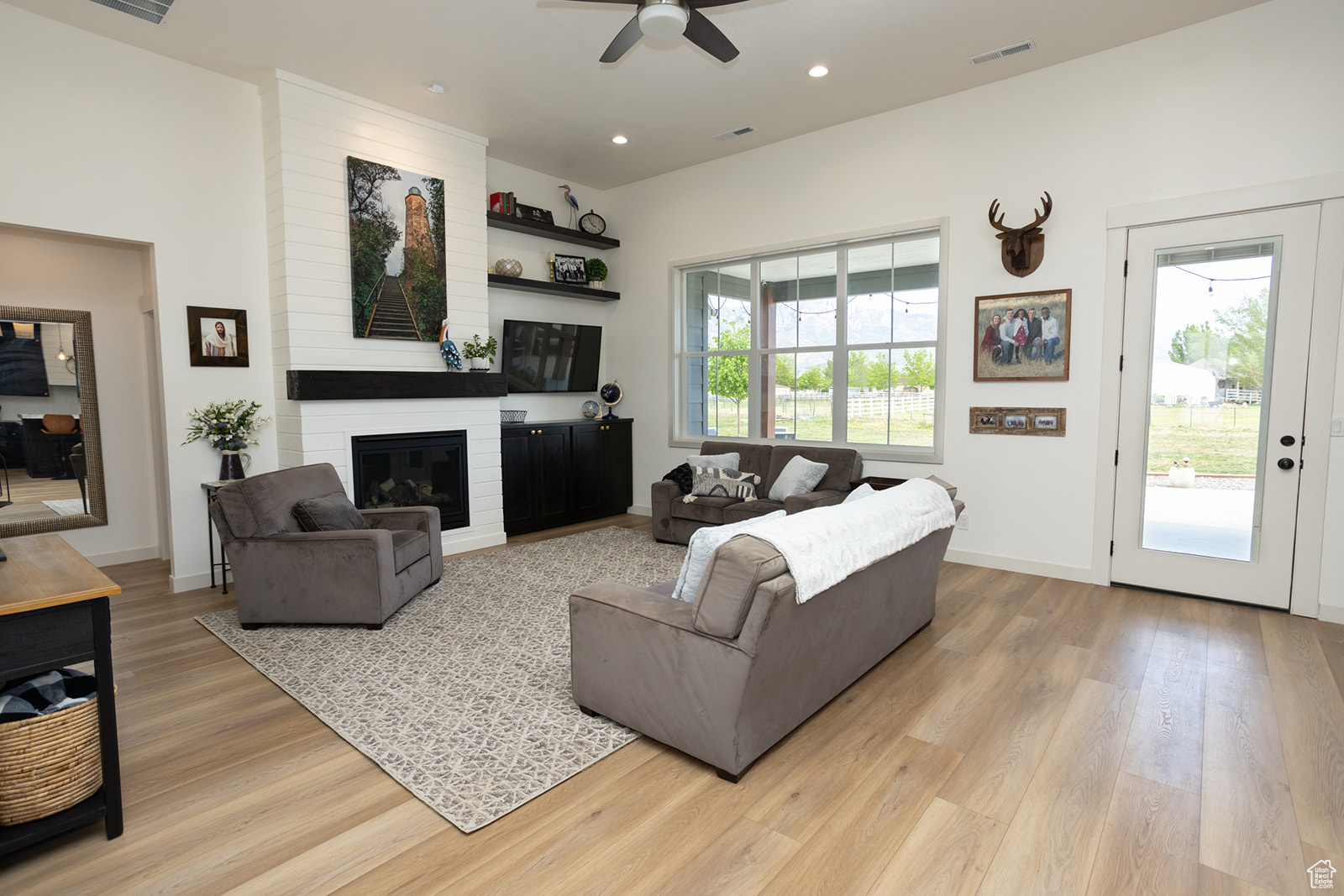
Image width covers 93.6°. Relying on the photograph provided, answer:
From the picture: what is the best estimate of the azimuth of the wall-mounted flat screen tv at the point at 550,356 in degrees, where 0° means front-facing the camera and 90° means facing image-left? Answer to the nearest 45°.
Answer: approximately 315°

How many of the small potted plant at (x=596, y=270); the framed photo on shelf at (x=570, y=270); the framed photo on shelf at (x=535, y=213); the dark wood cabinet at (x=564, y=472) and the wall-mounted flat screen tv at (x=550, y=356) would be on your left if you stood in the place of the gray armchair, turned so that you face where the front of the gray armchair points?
5

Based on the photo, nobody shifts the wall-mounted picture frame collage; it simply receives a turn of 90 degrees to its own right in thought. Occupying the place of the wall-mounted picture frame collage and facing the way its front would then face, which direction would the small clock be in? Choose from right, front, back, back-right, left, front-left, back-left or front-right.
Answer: front

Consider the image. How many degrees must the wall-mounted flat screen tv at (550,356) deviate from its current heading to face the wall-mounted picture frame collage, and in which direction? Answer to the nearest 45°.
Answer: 0° — it already faces it

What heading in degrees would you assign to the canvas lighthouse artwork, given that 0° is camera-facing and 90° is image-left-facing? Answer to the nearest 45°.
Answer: approximately 315°

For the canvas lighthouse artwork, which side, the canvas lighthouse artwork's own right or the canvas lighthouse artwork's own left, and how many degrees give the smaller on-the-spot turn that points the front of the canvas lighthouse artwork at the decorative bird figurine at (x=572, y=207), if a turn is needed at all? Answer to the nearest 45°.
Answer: approximately 90° to the canvas lighthouse artwork's own left
